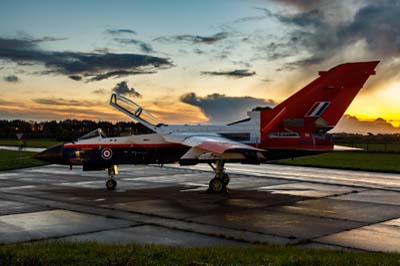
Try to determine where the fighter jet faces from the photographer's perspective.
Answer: facing to the left of the viewer
